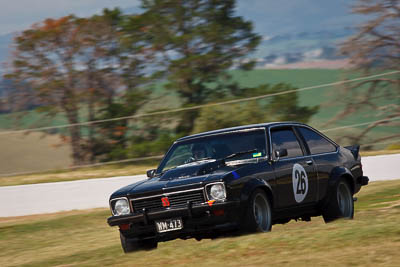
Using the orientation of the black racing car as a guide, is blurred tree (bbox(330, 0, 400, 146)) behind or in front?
behind

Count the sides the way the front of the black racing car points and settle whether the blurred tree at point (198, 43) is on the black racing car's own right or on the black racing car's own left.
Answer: on the black racing car's own right

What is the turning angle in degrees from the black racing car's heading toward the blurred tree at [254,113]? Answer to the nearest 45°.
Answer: approximately 135° to its right

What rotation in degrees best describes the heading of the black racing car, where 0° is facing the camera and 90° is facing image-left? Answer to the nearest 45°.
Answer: approximately 45°
